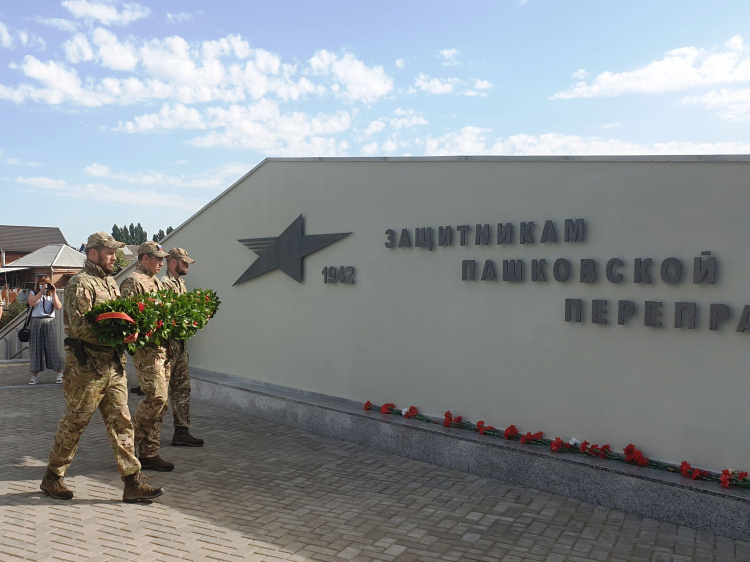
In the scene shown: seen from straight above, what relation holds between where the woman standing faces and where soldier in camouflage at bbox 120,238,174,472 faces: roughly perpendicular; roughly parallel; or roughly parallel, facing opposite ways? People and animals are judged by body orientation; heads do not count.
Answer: roughly perpendicular

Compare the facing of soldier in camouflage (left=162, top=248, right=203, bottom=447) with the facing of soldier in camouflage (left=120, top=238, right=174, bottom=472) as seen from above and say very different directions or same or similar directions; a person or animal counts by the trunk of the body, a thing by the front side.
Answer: same or similar directions

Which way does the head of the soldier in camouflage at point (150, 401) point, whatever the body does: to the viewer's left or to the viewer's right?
to the viewer's right

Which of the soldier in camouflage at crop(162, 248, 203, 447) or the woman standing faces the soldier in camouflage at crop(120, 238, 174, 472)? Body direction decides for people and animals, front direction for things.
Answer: the woman standing

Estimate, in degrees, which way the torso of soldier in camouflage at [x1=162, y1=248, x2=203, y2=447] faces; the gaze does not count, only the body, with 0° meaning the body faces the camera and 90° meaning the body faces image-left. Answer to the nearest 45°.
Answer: approximately 270°

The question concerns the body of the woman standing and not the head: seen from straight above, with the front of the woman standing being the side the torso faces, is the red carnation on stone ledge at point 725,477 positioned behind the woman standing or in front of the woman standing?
in front

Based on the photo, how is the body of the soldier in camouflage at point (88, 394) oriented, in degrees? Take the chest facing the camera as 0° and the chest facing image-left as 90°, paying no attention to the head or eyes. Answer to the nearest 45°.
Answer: approximately 270°

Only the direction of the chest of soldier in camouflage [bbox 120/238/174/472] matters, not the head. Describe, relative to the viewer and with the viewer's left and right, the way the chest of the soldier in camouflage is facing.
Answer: facing to the right of the viewer

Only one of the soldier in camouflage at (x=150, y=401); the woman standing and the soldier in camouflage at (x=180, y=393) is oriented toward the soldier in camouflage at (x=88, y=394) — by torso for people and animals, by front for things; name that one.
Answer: the woman standing
